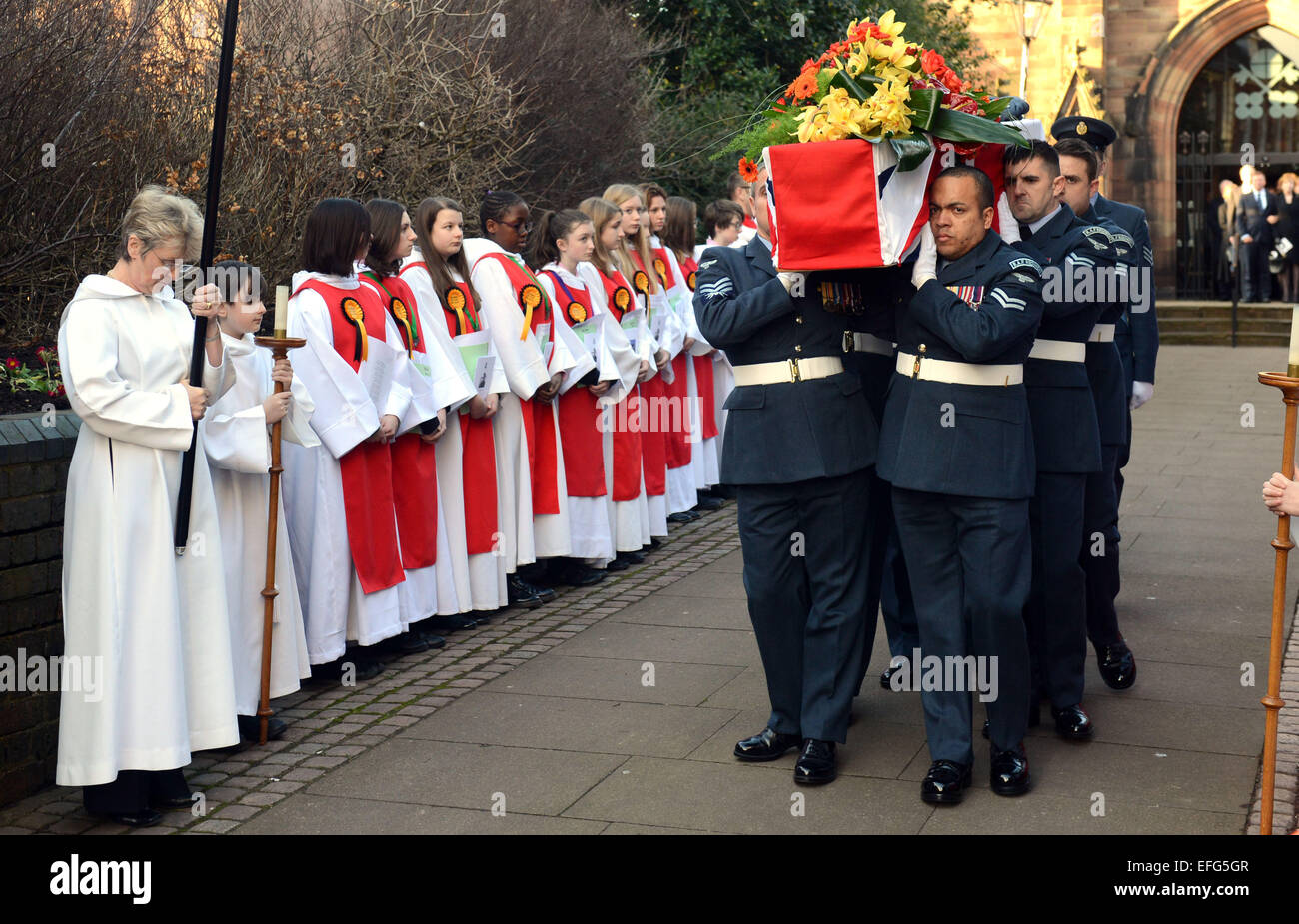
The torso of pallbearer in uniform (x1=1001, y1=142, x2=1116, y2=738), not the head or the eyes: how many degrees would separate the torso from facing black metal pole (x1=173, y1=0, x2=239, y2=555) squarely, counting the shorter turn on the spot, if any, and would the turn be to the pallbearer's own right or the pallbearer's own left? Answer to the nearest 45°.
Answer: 0° — they already face it

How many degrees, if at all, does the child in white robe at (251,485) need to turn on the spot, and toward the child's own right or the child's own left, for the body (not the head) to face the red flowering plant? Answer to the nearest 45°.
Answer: approximately 180°

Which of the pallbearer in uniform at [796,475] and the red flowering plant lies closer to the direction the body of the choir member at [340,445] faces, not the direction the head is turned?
the pallbearer in uniform

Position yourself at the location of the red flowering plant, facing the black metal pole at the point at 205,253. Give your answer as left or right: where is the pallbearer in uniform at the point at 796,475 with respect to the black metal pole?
left

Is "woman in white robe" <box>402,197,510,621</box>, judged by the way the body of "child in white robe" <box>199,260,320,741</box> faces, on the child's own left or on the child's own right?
on the child's own left

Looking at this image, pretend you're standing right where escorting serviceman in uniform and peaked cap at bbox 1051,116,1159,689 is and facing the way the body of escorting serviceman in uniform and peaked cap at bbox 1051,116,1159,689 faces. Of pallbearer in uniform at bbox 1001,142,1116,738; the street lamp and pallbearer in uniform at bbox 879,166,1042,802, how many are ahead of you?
2

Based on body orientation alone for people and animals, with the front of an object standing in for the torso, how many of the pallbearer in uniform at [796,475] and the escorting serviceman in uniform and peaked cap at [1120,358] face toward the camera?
2

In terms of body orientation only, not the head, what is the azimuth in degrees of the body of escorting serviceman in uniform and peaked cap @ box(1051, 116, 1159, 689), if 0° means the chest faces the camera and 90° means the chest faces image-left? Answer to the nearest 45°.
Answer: approximately 0°

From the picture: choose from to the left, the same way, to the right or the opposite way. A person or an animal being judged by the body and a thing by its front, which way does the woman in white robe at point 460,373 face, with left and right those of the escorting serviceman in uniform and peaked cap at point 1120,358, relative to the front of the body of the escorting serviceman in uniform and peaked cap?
to the left

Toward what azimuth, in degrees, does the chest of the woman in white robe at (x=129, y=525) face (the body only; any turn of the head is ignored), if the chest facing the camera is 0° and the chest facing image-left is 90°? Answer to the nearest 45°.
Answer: approximately 315°

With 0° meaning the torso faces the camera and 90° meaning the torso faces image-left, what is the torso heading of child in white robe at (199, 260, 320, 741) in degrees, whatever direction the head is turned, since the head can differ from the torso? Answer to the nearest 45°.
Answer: approximately 315°

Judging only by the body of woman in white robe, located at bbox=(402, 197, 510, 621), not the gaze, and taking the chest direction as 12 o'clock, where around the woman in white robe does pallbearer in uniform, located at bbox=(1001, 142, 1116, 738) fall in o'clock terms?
The pallbearer in uniform is roughly at 12 o'clock from the woman in white robe.

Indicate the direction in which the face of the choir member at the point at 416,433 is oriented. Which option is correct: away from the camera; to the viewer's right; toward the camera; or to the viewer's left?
to the viewer's right
